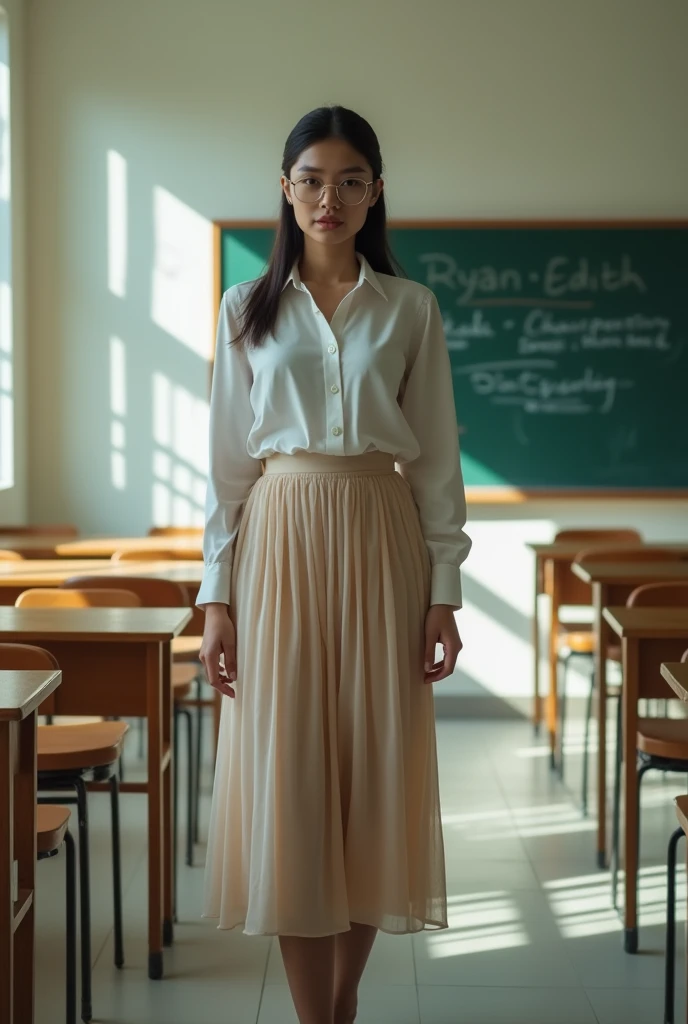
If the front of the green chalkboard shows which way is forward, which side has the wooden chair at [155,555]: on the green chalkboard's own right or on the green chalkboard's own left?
on the green chalkboard's own right

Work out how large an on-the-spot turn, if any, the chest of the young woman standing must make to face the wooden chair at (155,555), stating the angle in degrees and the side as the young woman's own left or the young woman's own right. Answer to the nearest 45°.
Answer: approximately 180°

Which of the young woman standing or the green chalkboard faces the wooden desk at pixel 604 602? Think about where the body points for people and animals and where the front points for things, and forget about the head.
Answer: the green chalkboard

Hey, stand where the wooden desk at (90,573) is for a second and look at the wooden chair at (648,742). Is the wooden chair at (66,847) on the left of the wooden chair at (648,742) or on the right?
right

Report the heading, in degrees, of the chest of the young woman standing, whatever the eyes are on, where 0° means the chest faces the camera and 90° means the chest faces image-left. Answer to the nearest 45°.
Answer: approximately 0°

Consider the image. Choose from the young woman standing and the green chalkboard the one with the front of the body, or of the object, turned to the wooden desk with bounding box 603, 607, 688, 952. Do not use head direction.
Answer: the green chalkboard

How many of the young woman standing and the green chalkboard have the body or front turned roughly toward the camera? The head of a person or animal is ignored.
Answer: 2

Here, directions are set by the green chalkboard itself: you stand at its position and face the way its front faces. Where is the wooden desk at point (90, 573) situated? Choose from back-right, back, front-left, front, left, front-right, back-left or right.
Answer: front-right

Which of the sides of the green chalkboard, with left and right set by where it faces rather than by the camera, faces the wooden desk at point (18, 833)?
front
